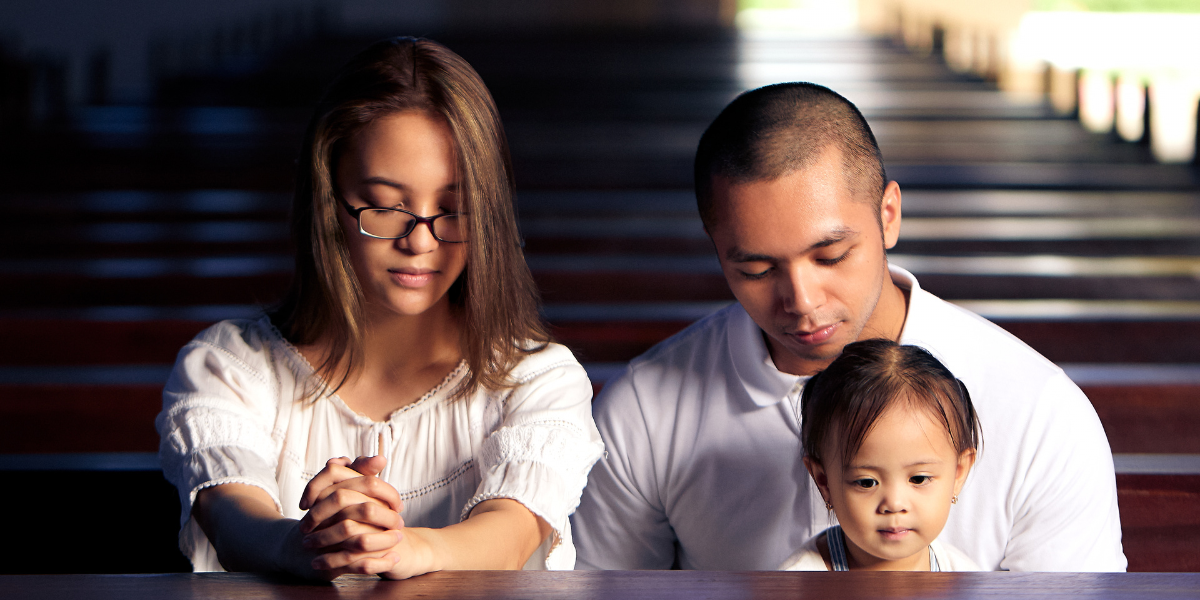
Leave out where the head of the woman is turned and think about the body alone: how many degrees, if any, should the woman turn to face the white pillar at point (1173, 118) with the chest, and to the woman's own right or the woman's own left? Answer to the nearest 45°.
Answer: approximately 135° to the woman's own left

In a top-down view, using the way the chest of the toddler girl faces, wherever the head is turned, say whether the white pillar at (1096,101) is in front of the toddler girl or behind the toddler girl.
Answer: behind

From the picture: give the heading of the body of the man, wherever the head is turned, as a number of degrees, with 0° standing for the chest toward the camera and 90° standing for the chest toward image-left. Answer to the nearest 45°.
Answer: approximately 0°

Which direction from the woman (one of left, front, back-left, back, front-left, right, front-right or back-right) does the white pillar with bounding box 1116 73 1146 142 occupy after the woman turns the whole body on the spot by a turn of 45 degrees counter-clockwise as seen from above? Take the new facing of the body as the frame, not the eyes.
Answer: left

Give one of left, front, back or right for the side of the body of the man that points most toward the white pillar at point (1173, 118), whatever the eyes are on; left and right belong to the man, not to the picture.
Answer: back

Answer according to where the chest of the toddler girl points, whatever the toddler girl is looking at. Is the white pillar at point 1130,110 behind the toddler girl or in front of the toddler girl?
behind

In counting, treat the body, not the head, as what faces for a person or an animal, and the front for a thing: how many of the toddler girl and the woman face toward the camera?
2
